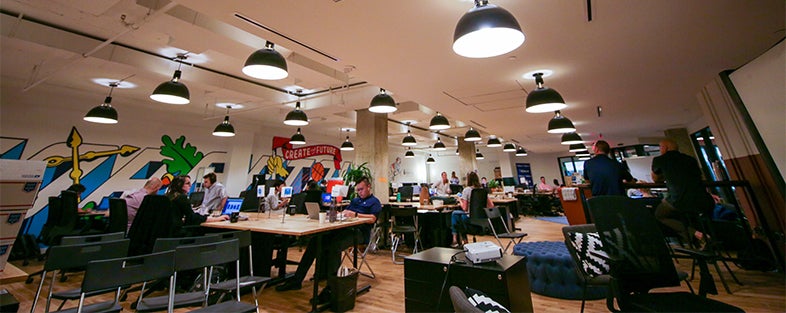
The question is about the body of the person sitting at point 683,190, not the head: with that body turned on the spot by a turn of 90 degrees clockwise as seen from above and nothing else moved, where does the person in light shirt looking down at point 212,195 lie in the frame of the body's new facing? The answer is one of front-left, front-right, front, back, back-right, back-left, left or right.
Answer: back

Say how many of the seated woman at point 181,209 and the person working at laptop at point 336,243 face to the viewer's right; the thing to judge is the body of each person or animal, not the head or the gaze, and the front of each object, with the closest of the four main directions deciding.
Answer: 1

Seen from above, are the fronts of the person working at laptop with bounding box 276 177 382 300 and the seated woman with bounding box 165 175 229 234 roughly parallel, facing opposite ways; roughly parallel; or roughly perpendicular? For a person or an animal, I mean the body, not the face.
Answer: roughly parallel, facing opposite ways

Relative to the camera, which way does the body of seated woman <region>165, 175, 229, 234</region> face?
to the viewer's right

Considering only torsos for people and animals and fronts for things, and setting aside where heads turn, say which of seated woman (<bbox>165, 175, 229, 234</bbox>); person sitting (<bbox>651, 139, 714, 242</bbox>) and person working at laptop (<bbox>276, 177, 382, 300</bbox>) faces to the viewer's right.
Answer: the seated woman

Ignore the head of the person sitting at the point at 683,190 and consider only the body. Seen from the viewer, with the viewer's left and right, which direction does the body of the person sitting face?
facing away from the viewer and to the left of the viewer

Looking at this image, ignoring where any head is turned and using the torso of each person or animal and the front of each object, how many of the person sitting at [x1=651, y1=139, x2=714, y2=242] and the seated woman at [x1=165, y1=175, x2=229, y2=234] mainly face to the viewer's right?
1

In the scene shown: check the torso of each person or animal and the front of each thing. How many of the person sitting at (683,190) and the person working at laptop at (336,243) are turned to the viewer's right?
0

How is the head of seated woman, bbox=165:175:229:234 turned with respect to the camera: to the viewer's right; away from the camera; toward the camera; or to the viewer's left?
to the viewer's right

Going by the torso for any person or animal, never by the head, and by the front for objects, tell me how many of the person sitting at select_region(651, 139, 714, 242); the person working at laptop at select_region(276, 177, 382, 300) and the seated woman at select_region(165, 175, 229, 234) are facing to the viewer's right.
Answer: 1
